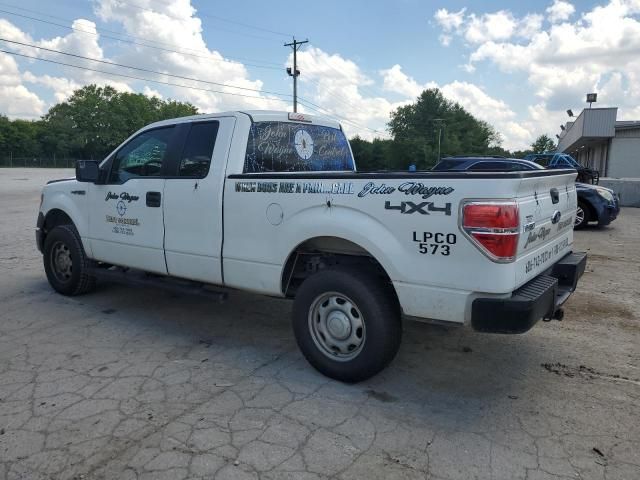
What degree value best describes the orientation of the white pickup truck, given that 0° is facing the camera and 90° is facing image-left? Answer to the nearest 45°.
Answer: approximately 135°

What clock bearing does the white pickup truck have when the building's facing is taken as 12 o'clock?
The white pickup truck is roughly at 9 o'clock from the building.

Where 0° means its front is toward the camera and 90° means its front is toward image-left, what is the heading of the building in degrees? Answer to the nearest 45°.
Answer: approximately 90°

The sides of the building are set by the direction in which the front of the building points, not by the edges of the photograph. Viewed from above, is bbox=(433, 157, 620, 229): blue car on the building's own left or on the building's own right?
on the building's own left

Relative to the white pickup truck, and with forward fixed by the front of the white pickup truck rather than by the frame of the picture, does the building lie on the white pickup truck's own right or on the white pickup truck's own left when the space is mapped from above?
on the white pickup truck's own right
